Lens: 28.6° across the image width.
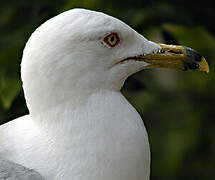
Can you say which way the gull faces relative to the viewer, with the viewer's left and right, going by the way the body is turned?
facing to the right of the viewer
